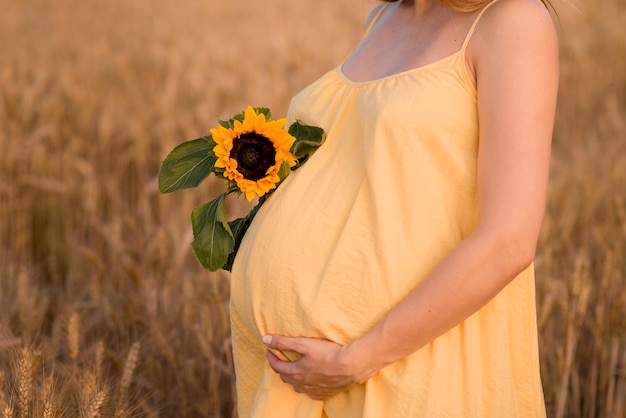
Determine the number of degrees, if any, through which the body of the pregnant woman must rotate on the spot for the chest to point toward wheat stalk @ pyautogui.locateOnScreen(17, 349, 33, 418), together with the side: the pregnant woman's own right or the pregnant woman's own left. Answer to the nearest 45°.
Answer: approximately 45° to the pregnant woman's own right

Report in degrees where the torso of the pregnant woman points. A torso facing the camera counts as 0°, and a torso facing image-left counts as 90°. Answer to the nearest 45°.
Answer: approximately 45°

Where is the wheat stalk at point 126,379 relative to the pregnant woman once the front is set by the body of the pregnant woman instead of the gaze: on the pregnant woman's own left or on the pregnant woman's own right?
on the pregnant woman's own right

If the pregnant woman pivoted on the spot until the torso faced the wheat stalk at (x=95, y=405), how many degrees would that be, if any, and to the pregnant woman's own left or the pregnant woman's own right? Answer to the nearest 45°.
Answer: approximately 45° to the pregnant woman's own right
